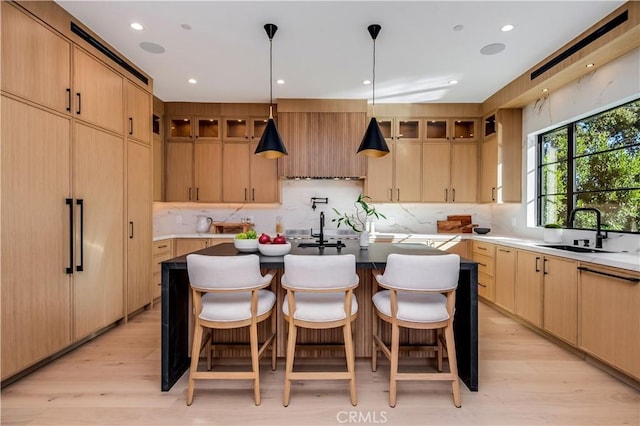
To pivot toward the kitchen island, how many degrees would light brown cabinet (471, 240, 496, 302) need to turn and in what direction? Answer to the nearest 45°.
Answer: approximately 45° to its left

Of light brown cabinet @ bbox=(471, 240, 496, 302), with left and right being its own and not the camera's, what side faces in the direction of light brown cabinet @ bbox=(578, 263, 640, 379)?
left

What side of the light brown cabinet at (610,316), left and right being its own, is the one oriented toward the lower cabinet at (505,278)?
right

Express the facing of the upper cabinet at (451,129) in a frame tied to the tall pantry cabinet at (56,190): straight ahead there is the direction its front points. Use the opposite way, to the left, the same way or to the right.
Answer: to the right

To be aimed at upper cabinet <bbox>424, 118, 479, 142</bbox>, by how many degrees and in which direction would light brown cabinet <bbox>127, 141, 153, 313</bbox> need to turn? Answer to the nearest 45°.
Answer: approximately 45° to its left

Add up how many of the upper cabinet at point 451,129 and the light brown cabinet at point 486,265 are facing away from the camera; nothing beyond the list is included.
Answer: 0

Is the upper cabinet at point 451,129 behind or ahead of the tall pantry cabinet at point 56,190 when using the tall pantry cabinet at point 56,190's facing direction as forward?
ahead

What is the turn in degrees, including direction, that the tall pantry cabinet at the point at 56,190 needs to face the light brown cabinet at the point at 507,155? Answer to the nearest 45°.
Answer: approximately 45° to its left

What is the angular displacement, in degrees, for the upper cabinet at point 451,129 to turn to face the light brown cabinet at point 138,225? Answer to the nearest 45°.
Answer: approximately 45° to its right

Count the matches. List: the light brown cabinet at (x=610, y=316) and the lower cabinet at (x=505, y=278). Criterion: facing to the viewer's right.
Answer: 0

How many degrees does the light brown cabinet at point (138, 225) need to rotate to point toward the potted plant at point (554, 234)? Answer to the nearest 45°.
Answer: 0° — it already faces it

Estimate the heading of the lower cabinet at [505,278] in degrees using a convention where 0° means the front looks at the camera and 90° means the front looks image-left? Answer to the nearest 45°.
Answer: approximately 45°

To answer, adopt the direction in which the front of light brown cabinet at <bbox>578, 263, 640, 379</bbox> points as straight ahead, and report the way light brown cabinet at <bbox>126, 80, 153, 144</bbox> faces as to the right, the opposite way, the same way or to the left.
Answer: the opposite way
